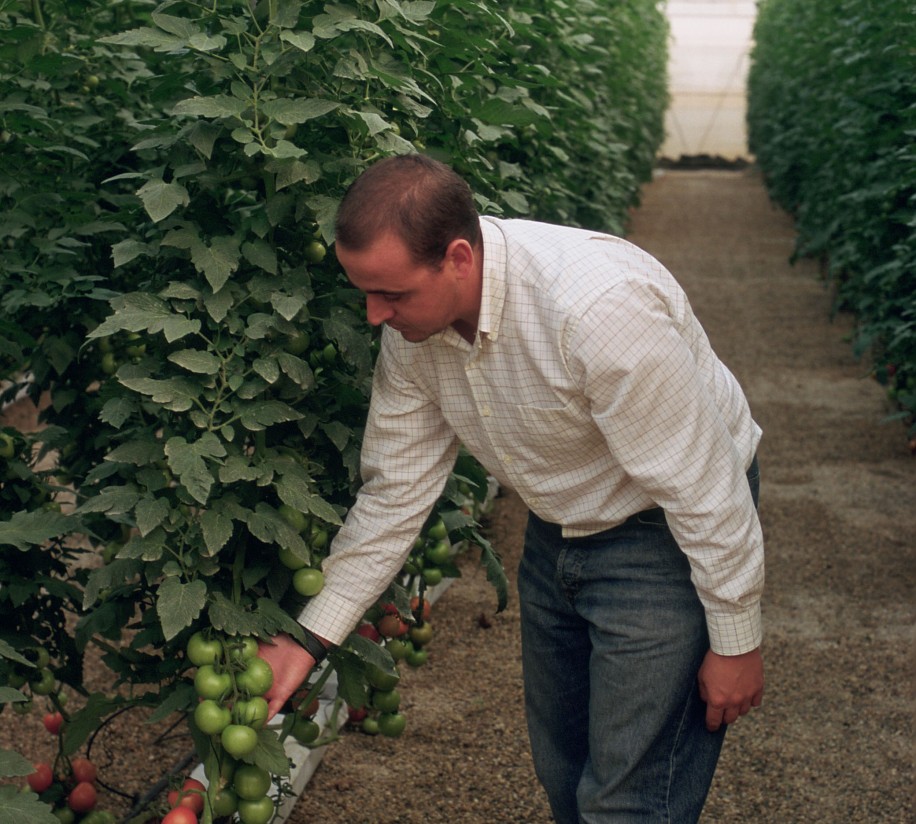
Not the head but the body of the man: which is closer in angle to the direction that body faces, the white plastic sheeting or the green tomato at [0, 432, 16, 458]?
the green tomato

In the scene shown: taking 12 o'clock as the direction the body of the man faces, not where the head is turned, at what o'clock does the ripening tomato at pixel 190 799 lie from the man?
The ripening tomato is roughly at 1 o'clock from the man.

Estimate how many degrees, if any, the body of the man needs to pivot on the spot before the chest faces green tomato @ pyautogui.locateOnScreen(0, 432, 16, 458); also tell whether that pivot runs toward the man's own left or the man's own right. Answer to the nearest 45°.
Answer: approximately 45° to the man's own right

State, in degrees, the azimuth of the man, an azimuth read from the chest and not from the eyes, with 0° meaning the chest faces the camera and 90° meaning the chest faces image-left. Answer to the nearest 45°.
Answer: approximately 45°

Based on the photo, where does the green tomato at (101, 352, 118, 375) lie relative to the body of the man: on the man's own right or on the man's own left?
on the man's own right
